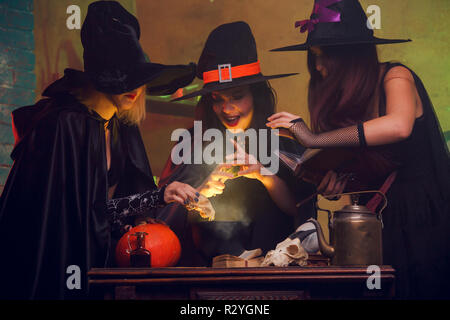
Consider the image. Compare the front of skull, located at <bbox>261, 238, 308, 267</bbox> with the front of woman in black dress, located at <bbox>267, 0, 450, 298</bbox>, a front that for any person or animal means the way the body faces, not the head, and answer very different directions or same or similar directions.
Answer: same or similar directions

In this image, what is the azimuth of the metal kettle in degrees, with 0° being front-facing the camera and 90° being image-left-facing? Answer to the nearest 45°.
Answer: approximately 90°

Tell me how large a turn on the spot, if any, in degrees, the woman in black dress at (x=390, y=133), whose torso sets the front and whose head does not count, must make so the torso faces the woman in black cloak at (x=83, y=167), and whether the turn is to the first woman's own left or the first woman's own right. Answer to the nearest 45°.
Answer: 0° — they already face them

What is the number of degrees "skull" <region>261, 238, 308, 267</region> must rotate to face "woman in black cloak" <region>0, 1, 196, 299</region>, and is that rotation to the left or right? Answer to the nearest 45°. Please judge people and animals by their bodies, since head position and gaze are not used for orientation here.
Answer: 0° — it already faces them

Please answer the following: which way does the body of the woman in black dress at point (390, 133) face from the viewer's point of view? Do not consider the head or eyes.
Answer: to the viewer's left

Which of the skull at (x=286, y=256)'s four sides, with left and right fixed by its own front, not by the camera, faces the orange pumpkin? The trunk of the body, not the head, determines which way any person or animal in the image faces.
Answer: front

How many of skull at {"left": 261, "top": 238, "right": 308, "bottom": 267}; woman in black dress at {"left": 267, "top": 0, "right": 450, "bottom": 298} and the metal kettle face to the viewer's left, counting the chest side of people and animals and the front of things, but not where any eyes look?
3

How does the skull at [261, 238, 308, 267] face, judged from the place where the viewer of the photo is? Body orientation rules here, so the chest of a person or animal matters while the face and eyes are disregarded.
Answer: facing to the left of the viewer

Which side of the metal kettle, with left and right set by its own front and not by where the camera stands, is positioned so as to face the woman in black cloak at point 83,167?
front

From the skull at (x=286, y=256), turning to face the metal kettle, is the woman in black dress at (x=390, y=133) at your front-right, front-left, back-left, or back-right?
front-left

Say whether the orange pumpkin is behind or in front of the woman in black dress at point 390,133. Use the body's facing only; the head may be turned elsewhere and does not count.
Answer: in front

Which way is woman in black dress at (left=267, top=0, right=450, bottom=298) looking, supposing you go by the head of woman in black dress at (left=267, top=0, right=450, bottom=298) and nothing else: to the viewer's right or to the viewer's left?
to the viewer's left
